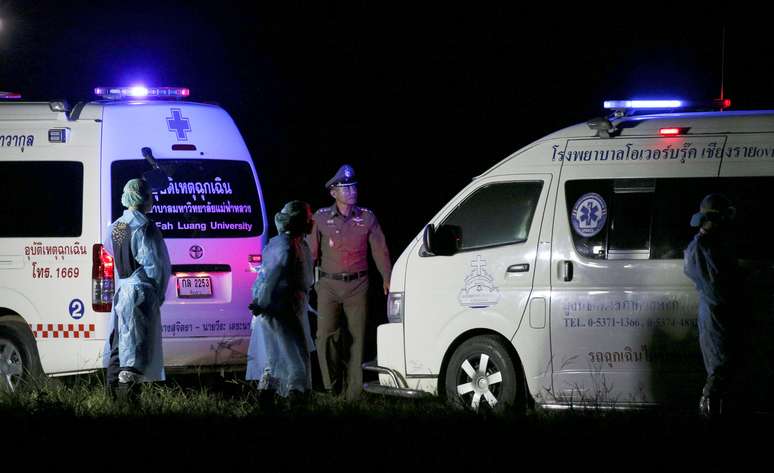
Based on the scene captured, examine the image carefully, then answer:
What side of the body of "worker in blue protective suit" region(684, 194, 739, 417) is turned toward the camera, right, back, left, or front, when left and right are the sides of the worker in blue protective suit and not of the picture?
left

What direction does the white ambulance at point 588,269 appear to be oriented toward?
to the viewer's left

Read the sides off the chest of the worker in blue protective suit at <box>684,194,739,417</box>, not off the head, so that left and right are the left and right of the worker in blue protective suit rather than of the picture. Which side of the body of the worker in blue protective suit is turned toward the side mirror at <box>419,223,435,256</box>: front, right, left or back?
front

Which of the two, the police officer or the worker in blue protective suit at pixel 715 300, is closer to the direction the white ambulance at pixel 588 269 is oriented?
the police officer

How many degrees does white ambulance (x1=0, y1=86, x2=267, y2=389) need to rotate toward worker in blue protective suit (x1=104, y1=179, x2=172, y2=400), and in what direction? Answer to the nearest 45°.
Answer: approximately 135° to its left

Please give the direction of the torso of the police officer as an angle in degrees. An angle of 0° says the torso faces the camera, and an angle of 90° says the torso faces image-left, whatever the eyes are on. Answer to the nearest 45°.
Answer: approximately 0°

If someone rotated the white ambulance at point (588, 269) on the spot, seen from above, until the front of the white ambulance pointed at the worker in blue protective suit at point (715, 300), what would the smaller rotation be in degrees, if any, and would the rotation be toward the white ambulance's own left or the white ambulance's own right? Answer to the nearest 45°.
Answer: approximately 135° to the white ambulance's own left

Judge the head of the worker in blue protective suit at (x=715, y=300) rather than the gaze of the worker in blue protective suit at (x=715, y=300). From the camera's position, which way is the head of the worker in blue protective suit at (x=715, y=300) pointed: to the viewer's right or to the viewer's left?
to the viewer's left

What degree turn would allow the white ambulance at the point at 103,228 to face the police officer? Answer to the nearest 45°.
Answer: approximately 135° to its right
